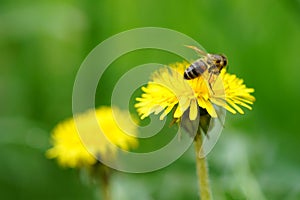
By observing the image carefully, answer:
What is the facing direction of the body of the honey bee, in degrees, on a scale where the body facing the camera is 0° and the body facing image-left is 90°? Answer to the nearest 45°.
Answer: approximately 270°
